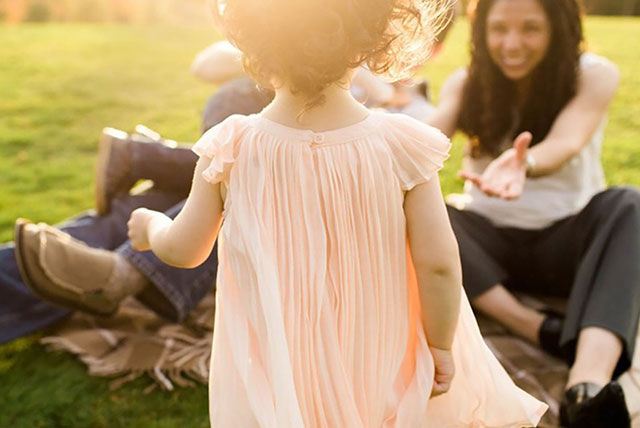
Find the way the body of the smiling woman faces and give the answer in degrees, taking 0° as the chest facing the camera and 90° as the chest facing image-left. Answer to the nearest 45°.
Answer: approximately 0°
